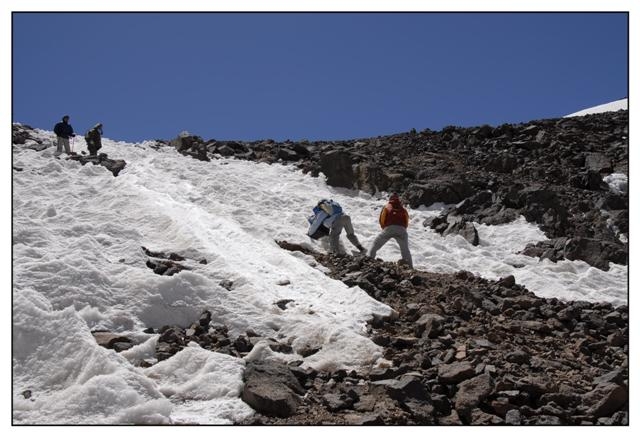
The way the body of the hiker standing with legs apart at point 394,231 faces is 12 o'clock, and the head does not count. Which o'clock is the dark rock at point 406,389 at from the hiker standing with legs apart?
The dark rock is roughly at 6 o'clock from the hiker standing with legs apart.

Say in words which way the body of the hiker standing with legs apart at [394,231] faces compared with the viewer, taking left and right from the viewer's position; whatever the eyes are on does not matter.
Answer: facing away from the viewer

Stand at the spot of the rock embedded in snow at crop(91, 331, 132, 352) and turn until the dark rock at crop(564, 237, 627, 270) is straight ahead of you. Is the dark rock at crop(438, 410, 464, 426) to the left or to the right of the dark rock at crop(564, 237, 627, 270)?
right

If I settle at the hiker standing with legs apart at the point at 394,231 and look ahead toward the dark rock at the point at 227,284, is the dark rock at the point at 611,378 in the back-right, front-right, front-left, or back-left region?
front-left

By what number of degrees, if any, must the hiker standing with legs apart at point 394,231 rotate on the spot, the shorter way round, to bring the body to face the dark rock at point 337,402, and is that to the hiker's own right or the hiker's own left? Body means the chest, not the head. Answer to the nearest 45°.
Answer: approximately 180°

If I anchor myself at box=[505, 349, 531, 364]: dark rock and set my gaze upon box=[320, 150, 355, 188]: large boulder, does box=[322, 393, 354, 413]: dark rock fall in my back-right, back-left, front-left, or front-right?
back-left

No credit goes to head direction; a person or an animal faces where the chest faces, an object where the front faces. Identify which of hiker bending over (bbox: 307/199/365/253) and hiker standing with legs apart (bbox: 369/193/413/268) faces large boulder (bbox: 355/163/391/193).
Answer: hiker standing with legs apart (bbox: 369/193/413/268)

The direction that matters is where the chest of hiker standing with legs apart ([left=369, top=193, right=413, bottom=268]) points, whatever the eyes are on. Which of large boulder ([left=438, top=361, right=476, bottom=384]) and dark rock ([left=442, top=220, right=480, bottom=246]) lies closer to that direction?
the dark rock

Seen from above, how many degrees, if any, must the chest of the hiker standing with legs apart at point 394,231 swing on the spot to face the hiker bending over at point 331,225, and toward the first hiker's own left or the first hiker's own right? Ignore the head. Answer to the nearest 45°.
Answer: approximately 45° to the first hiker's own left

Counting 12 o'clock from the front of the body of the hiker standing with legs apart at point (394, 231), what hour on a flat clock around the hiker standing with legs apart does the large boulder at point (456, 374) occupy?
The large boulder is roughly at 6 o'clock from the hiker standing with legs apart.

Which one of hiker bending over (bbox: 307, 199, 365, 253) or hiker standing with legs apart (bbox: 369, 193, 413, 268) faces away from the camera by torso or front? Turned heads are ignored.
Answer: hiker standing with legs apart (bbox: 369, 193, 413, 268)
